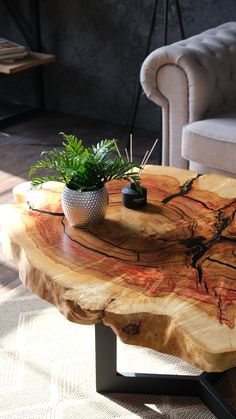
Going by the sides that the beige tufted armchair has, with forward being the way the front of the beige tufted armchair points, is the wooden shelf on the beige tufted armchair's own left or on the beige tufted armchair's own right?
on the beige tufted armchair's own right

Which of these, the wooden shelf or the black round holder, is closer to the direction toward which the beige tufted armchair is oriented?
the black round holder

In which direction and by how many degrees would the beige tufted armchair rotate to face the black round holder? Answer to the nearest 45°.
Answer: approximately 45° to its left

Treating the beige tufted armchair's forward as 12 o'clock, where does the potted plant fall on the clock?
The potted plant is roughly at 11 o'clock from the beige tufted armchair.

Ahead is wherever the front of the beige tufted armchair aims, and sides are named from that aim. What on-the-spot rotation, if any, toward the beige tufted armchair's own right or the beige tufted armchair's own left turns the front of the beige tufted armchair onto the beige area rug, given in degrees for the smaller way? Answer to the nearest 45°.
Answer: approximately 45° to the beige tufted armchair's own left

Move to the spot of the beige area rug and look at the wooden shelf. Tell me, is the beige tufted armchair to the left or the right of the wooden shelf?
right

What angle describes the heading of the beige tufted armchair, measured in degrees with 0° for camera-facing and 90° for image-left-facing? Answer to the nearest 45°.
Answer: approximately 45°
